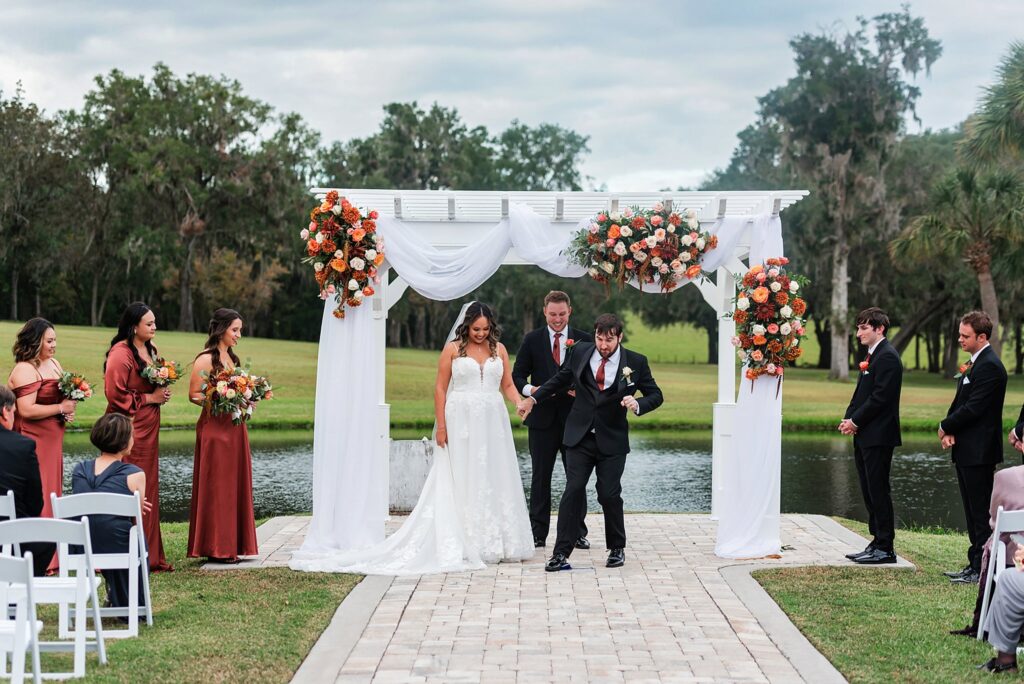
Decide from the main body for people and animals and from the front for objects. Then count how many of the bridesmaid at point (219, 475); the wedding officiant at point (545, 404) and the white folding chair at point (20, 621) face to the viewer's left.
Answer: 0

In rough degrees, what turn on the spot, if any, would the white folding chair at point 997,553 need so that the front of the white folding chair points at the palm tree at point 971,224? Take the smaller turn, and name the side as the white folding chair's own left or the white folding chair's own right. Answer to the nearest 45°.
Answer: approximately 45° to the white folding chair's own right

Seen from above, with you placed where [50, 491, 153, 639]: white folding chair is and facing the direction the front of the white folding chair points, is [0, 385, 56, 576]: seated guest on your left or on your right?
on your left

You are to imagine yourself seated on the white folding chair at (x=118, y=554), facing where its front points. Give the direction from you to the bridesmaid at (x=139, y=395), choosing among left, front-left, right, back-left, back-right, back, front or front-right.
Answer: front

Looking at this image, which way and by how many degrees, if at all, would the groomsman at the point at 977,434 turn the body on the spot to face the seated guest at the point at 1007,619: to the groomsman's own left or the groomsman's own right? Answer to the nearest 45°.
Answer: approximately 90° to the groomsman's own left

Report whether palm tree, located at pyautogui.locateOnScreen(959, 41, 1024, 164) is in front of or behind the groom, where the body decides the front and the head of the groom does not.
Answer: behind

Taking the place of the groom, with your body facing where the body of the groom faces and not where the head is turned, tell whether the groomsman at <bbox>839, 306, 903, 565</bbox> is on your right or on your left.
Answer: on your left

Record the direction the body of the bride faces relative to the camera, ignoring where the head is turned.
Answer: toward the camera

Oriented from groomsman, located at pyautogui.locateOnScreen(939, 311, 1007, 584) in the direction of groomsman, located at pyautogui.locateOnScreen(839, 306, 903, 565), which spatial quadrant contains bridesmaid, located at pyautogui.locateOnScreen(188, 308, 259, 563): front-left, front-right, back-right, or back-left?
front-left

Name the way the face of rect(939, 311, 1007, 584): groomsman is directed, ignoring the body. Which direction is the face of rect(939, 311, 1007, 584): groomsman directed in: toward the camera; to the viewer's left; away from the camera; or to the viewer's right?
to the viewer's left

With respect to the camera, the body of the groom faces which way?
toward the camera

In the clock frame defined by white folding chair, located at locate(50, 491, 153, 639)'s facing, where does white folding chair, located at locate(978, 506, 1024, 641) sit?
white folding chair, located at locate(978, 506, 1024, 641) is roughly at 4 o'clock from white folding chair, located at locate(50, 491, 153, 639).

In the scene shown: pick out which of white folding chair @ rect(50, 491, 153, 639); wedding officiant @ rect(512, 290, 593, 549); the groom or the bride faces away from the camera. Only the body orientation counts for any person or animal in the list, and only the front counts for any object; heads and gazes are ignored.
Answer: the white folding chair

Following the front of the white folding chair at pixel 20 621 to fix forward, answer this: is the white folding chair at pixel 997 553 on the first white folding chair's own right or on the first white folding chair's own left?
on the first white folding chair's own right

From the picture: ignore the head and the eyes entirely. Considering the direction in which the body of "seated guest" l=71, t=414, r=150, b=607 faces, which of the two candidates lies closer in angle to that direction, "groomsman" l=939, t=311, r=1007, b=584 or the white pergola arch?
the white pergola arch

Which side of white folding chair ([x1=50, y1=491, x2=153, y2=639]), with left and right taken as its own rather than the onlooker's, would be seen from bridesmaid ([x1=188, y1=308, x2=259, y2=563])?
front

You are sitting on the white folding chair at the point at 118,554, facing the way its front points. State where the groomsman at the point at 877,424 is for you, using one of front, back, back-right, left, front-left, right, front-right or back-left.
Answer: right
